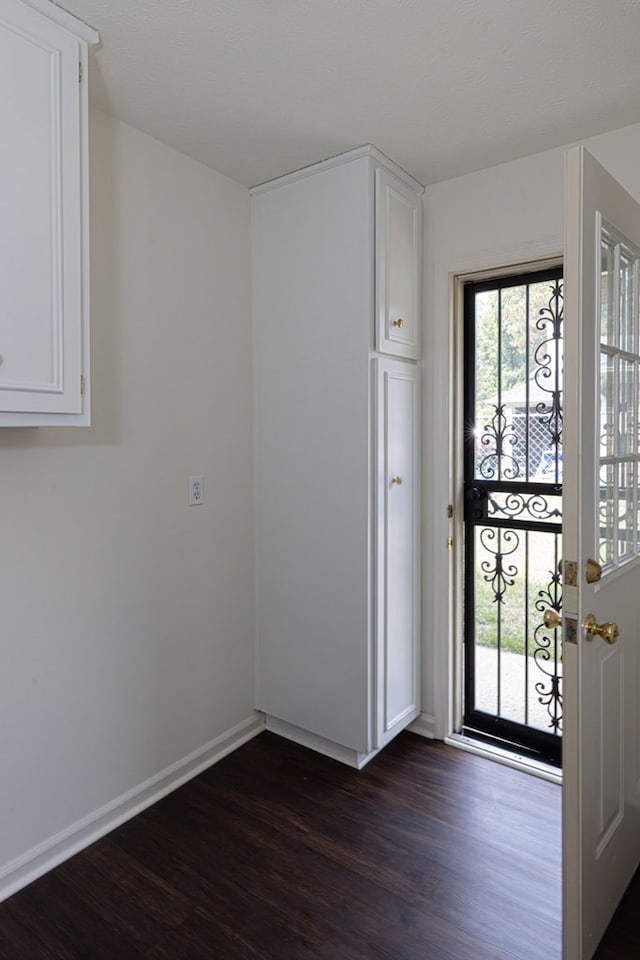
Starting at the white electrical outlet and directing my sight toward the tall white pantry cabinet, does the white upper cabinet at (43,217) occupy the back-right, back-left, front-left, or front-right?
back-right

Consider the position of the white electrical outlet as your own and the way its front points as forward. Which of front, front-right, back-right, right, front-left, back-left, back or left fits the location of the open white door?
front

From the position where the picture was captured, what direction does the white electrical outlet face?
facing the viewer and to the right of the viewer

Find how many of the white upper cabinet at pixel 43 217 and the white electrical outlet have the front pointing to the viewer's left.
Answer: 0

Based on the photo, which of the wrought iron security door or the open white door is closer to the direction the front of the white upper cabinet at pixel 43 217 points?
the open white door

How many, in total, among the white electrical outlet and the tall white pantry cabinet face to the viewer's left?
0

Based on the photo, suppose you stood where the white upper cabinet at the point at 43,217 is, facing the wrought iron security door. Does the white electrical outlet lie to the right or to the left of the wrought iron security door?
left
